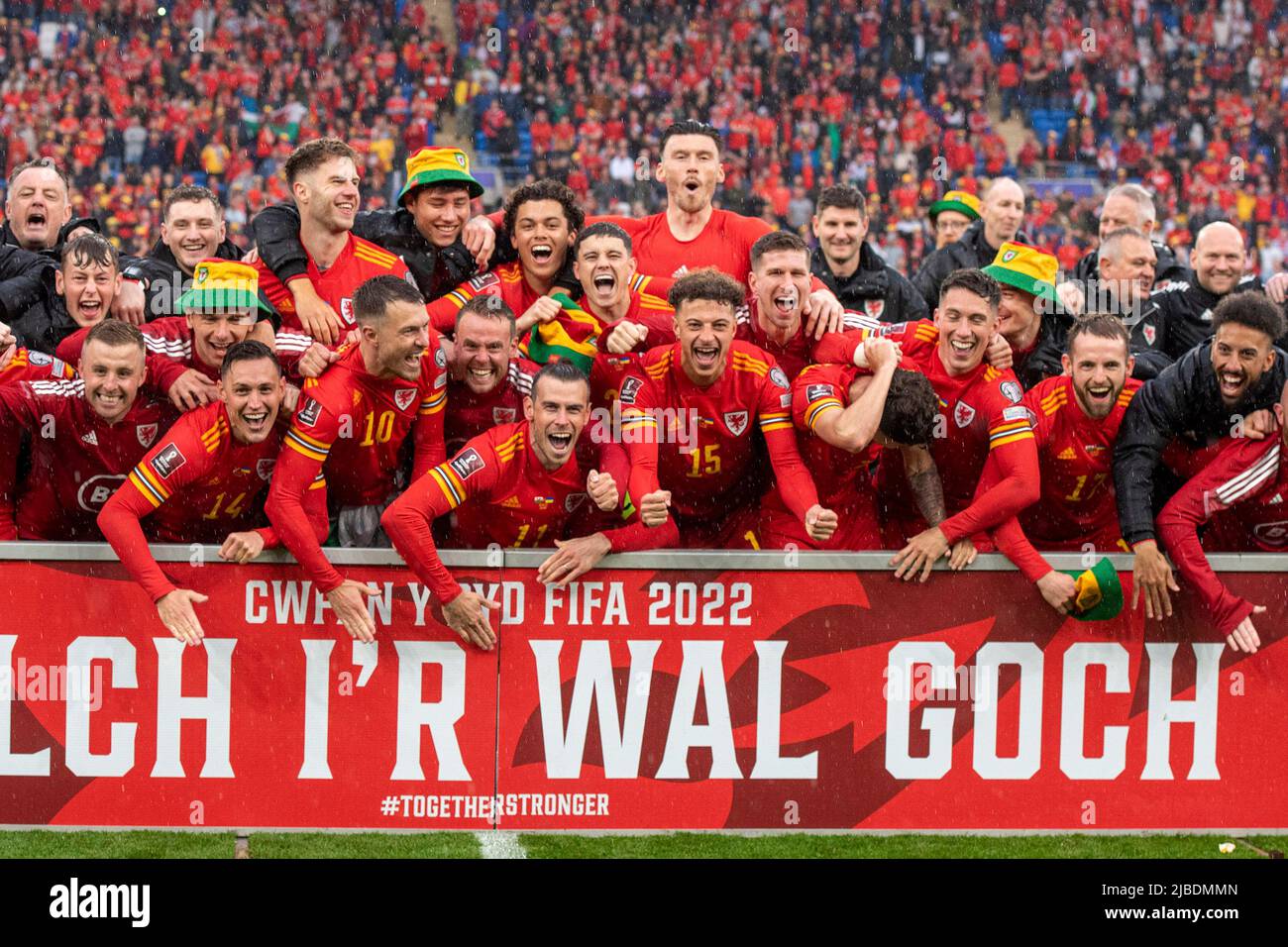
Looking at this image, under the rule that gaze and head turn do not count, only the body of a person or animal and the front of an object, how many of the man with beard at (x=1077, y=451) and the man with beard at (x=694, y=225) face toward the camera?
2

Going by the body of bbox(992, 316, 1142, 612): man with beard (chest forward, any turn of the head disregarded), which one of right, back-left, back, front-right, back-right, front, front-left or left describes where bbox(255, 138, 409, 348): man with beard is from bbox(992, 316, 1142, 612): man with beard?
right

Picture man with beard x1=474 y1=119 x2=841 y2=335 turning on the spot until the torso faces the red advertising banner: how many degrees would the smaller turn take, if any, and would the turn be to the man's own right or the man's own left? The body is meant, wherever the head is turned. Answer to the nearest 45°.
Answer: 0° — they already face it

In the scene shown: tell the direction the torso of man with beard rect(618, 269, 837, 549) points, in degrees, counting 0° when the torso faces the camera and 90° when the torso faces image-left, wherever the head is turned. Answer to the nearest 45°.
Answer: approximately 0°

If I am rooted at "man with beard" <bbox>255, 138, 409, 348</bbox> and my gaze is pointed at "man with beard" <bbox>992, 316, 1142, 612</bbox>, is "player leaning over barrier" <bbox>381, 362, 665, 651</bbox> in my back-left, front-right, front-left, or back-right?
front-right

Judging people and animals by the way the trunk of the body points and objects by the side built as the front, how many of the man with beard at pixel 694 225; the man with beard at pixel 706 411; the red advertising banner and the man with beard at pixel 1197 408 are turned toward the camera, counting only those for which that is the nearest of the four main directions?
4

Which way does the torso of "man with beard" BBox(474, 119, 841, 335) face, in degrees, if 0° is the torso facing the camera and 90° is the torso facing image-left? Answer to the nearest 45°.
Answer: approximately 0°

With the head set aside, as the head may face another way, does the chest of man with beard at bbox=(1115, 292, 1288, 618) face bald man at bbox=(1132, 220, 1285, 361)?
no

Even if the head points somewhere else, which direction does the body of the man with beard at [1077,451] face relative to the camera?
toward the camera

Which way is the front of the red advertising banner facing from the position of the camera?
facing the viewer

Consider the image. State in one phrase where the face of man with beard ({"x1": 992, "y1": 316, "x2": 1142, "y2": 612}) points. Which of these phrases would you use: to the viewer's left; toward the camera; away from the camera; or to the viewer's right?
toward the camera

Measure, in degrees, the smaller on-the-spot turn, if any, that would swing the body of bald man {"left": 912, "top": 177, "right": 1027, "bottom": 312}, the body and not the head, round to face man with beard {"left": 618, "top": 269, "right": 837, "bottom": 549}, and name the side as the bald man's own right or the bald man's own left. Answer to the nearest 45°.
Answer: approximately 45° to the bald man's own right

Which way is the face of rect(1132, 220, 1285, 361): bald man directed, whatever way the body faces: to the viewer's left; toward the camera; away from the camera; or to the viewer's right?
toward the camera

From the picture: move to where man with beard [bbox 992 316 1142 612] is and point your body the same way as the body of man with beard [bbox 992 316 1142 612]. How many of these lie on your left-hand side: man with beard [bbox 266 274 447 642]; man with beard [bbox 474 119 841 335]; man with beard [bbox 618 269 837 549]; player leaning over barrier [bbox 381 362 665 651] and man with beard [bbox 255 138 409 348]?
0

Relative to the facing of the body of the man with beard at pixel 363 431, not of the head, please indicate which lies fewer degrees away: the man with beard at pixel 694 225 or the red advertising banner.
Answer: the red advertising banner

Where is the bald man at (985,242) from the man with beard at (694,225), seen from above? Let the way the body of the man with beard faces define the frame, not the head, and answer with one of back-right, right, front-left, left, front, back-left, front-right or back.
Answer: back-left

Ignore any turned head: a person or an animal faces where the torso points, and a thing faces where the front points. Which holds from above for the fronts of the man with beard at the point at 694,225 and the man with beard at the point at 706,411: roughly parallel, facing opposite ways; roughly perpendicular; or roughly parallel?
roughly parallel

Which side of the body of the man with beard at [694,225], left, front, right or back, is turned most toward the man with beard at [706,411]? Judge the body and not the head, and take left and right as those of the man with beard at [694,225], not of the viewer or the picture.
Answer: front
